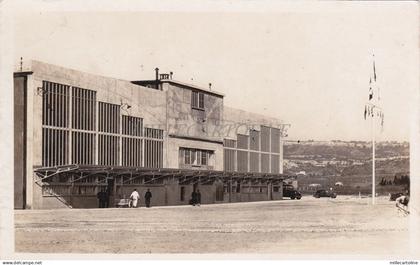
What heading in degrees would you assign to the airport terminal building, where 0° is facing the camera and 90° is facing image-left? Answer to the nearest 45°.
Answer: approximately 315°
